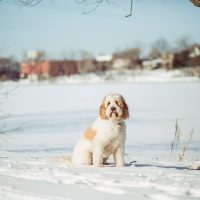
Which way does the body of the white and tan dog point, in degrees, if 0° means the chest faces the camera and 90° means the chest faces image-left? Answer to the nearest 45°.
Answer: approximately 315°

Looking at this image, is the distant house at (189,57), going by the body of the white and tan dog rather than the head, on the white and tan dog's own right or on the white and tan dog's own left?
on the white and tan dog's own left
